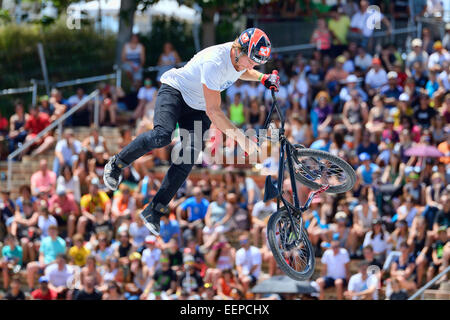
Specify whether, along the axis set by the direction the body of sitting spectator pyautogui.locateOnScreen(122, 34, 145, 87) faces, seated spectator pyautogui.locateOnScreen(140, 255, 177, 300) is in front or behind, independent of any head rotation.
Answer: in front

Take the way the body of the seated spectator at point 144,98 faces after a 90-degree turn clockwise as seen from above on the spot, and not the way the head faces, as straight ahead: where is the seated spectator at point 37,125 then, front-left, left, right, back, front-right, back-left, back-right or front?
front-left

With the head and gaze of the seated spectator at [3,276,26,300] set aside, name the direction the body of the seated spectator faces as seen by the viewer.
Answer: toward the camera

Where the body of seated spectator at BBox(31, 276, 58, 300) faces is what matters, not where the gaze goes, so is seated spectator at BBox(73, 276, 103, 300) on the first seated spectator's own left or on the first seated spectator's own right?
on the first seated spectator's own left

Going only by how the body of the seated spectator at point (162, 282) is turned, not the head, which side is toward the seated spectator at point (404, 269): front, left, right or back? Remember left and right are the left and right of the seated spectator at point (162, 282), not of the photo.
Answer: left

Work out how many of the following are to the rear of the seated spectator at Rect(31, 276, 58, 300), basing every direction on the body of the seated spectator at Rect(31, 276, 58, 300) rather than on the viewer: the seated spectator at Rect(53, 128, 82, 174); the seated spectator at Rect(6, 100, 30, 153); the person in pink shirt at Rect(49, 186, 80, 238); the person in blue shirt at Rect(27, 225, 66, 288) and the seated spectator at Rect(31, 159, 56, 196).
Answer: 5

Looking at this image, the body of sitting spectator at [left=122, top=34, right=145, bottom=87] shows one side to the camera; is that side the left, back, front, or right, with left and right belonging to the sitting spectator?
front

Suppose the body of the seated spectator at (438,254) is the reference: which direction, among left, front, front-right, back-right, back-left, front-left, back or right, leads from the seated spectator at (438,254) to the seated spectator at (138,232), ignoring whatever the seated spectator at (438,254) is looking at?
front-right

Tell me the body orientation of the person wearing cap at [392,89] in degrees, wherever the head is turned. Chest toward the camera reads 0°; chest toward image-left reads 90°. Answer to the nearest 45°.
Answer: approximately 0°

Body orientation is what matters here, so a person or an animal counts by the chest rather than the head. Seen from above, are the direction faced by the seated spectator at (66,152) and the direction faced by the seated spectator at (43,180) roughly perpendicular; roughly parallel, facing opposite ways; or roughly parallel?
roughly parallel

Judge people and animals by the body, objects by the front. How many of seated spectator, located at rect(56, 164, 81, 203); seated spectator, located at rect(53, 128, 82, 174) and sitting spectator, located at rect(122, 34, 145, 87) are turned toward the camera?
3

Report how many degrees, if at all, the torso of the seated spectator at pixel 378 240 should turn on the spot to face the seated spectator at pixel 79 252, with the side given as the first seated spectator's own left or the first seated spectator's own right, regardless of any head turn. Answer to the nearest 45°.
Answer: approximately 90° to the first seated spectator's own right

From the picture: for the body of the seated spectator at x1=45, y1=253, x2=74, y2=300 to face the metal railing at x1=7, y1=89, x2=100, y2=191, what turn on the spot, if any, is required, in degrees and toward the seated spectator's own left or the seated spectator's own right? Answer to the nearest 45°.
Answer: approximately 180°

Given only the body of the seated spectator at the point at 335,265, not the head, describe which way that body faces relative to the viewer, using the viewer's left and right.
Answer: facing the viewer

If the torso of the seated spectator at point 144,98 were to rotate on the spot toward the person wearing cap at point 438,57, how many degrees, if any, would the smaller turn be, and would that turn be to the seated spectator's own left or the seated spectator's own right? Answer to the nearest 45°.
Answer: approximately 135° to the seated spectator's own left
